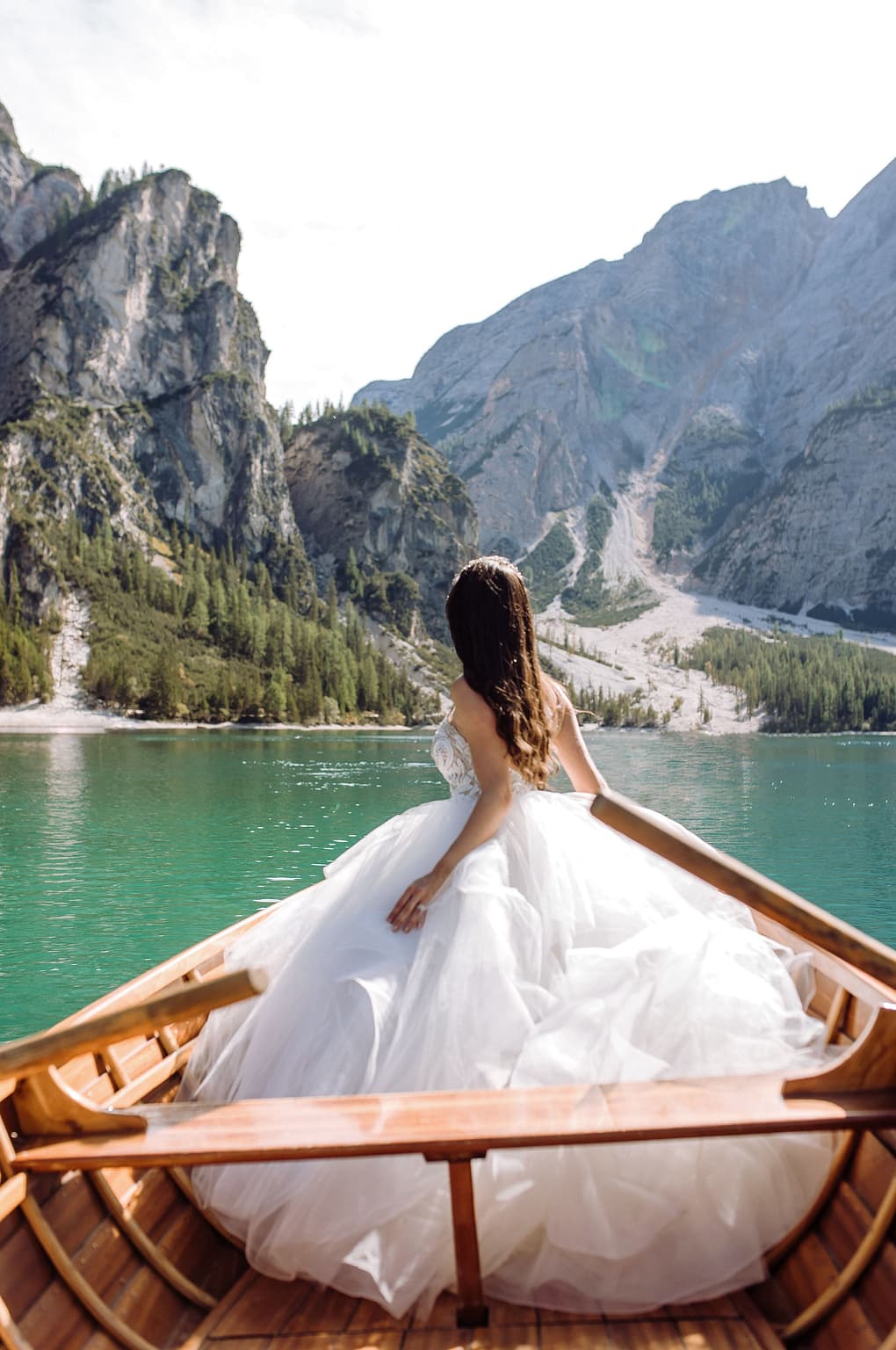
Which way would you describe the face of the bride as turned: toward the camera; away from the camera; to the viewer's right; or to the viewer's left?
away from the camera

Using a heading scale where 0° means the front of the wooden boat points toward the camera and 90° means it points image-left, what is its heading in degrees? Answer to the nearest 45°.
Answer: approximately 180°

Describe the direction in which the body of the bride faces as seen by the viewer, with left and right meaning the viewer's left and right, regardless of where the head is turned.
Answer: facing away from the viewer and to the left of the viewer
